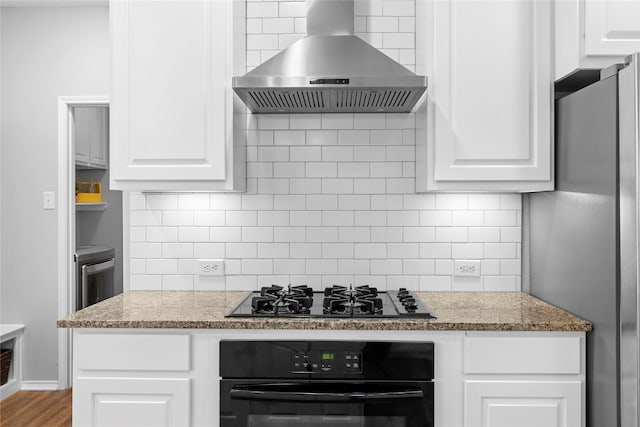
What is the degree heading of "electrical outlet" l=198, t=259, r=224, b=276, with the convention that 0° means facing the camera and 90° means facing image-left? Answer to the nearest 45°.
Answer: approximately 0°

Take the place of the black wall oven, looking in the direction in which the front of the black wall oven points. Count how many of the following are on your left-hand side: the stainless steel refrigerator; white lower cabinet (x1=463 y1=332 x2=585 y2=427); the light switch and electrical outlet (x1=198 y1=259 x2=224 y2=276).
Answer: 2

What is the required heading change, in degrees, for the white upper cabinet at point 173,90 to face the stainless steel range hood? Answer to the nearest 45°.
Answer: approximately 90° to its left

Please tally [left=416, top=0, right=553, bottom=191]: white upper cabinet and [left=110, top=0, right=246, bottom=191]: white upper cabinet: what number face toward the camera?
2

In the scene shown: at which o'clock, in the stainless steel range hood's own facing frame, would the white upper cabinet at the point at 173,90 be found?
The white upper cabinet is roughly at 3 o'clock from the stainless steel range hood.

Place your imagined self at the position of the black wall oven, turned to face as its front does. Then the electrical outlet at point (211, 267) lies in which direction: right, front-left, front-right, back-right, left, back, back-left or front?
back-right
